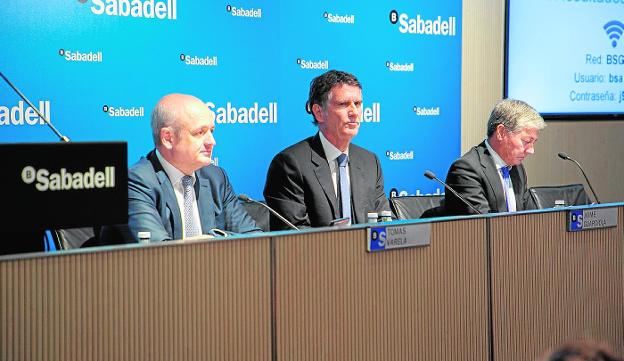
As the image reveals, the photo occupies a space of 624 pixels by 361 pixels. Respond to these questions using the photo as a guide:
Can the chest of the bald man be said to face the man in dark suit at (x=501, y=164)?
no

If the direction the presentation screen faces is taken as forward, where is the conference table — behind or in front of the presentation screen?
in front

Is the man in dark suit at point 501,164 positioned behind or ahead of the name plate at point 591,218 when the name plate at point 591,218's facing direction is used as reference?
behind

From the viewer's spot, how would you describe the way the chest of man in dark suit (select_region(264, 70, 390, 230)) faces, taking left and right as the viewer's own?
facing the viewer and to the right of the viewer

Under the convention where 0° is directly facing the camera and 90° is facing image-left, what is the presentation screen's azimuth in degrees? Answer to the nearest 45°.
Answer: approximately 0°

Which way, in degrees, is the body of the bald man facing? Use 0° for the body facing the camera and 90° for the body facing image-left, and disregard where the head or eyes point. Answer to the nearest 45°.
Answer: approximately 315°

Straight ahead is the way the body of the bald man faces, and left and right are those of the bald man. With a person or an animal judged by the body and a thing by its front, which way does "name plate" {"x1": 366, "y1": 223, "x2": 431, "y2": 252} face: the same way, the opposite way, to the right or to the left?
the same way

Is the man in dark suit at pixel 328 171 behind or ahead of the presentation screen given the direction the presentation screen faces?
ahead

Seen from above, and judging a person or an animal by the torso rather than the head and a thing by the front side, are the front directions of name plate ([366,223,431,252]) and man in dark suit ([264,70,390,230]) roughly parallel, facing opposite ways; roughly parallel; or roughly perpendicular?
roughly parallel

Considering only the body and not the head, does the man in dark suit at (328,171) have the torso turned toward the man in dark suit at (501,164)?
no

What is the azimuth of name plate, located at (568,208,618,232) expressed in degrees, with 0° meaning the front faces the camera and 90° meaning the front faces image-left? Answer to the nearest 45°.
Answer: approximately 315°

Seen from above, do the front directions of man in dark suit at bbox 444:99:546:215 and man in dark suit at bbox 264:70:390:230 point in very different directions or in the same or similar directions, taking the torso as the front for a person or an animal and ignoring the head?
same or similar directions

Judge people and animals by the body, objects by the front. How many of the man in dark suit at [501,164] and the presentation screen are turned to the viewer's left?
0

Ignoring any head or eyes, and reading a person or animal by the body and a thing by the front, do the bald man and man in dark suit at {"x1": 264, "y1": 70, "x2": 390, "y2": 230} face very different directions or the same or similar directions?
same or similar directions

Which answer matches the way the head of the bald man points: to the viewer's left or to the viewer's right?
to the viewer's right

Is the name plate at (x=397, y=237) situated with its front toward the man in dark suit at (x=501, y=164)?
no
